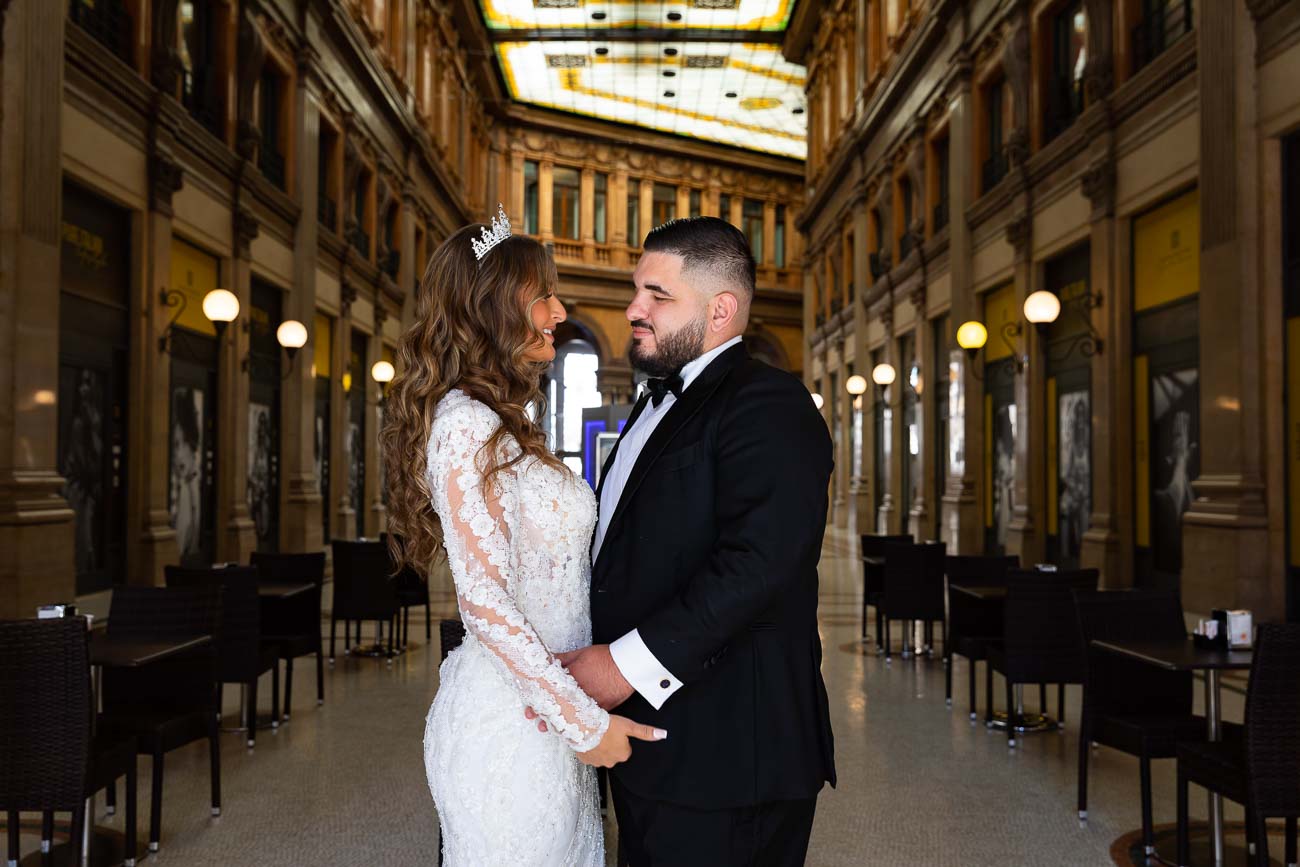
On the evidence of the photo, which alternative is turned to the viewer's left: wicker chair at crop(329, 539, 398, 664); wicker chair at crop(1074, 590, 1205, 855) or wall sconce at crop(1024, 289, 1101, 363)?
the wall sconce

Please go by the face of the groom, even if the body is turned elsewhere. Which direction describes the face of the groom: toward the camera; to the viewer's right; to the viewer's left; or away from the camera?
to the viewer's left

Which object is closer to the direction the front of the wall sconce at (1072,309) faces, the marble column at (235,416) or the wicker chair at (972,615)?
the marble column

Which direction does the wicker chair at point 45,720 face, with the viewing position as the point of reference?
facing away from the viewer and to the right of the viewer

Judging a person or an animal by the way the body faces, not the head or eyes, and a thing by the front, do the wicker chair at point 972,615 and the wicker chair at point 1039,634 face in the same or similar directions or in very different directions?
very different directions

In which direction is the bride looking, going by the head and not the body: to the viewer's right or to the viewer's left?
to the viewer's right

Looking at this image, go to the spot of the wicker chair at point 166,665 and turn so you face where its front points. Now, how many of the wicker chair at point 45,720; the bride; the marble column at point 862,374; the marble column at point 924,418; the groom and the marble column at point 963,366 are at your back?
3

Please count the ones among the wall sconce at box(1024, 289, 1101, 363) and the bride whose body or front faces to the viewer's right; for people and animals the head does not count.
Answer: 1

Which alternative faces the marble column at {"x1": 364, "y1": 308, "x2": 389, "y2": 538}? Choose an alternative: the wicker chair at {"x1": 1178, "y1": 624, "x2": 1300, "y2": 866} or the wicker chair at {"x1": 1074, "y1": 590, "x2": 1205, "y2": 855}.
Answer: the wicker chair at {"x1": 1178, "y1": 624, "x2": 1300, "y2": 866}

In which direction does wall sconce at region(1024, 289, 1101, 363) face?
to the viewer's left

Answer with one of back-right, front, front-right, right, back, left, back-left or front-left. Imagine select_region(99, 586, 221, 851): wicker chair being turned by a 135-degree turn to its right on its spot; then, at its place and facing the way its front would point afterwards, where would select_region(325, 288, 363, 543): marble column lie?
front

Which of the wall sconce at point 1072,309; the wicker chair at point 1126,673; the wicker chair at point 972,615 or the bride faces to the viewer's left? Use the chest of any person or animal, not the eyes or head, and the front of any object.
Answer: the wall sconce

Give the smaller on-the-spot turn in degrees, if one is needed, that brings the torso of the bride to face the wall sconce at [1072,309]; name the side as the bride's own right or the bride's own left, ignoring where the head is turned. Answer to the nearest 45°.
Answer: approximately 45° to the bride's own left
